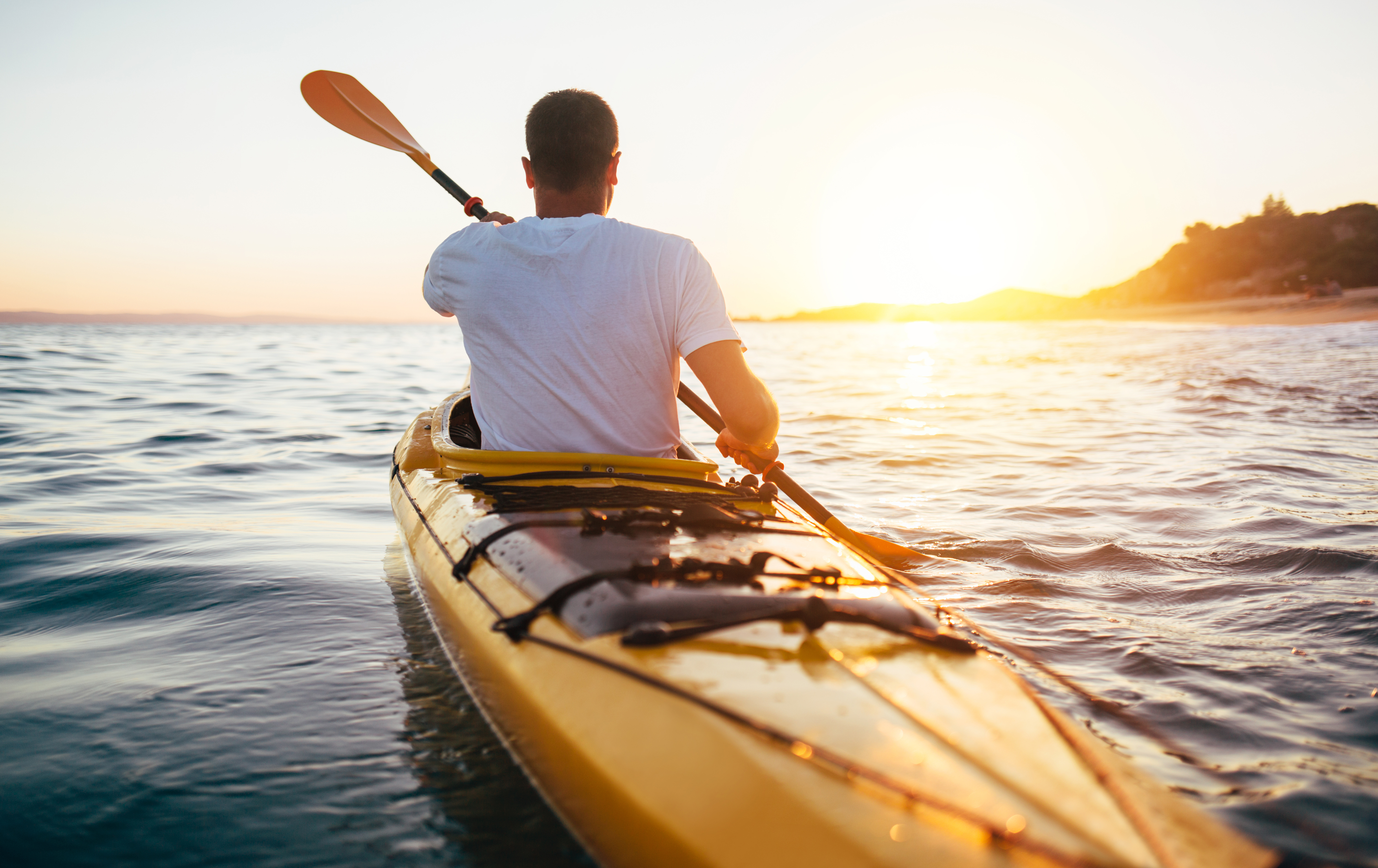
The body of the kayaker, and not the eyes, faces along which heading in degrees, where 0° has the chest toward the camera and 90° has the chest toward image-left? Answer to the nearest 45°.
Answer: approximately 180°

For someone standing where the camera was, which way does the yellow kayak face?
facing away from the viewer and to the left of the viewer

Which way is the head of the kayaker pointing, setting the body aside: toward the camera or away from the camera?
away from the camera
